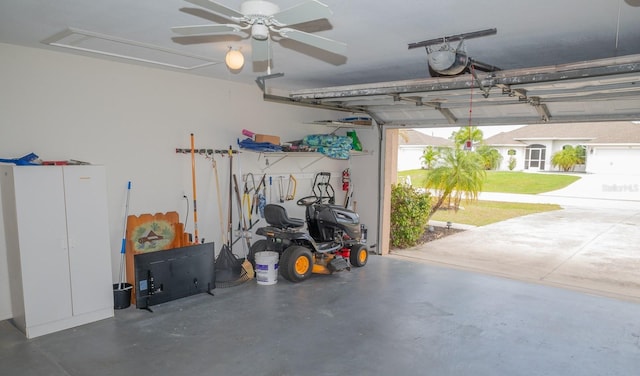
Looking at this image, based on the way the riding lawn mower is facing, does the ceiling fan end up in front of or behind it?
behind

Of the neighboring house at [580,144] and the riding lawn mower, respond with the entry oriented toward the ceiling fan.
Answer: the neighboring house

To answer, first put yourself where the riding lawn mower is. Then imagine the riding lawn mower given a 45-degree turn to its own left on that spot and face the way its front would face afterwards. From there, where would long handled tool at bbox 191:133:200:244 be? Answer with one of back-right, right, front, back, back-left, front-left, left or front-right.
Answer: left

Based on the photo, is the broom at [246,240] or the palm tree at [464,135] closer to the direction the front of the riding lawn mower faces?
the palm tree

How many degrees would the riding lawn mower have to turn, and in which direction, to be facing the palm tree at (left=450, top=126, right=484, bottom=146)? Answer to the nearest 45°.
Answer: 0° — it already faces it

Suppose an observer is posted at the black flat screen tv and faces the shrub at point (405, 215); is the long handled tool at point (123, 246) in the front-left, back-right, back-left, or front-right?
back-left

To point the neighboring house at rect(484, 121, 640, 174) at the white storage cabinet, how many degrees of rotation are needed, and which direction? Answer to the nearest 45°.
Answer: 0° — it already faces it

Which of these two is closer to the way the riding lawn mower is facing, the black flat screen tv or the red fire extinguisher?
the red fire extinguisher

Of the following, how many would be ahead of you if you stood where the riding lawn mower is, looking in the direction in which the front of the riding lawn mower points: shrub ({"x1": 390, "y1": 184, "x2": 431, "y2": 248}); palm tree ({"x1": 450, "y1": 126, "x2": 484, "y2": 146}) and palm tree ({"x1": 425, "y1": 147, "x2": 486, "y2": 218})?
3

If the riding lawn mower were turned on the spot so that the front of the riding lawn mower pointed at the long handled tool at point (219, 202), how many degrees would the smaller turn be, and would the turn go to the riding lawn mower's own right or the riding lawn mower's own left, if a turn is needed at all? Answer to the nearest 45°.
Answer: approximately 135° to the riding lawn mower's own left

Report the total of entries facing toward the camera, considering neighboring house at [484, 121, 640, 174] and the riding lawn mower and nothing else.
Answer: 1

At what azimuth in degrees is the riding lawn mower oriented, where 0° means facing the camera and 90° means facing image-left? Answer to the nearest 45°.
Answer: approximately 225°

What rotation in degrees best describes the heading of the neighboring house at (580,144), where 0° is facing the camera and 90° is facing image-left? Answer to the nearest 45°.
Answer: approximately 0°

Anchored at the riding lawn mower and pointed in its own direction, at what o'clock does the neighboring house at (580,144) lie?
The neighboring house is roughly at 12 o'clock from the riding lawn mower.

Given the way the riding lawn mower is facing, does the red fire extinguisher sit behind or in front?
in front
